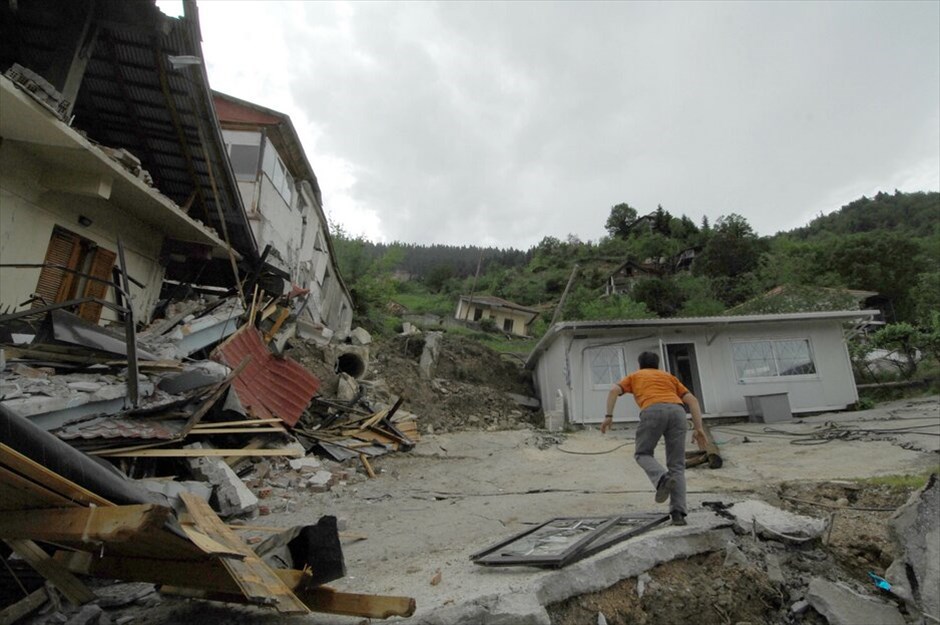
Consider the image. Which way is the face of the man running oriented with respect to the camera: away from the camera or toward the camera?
away from the camera

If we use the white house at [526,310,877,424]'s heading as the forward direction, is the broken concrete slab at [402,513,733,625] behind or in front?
in front

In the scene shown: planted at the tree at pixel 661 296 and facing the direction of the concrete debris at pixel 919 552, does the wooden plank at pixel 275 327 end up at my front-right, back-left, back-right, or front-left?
front-right

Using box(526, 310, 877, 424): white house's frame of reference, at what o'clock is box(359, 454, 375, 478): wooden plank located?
The wooden plank is roughly at 1 o'clock from the white house.

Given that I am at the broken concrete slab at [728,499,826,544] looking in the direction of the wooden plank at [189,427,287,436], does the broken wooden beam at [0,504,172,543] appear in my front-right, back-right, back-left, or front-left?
front-left

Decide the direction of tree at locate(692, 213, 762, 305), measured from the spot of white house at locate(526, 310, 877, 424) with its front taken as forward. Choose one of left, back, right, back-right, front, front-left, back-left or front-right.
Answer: back

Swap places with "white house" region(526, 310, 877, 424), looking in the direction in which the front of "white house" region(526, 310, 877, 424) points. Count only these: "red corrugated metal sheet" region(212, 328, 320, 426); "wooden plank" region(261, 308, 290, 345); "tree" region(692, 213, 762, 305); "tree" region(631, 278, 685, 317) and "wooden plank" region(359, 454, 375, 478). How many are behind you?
2

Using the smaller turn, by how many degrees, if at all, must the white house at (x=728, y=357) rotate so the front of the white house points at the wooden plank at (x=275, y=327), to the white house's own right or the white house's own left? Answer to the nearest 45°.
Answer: approximately 45° to the white house's own right

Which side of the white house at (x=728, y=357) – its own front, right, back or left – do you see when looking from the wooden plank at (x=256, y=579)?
front

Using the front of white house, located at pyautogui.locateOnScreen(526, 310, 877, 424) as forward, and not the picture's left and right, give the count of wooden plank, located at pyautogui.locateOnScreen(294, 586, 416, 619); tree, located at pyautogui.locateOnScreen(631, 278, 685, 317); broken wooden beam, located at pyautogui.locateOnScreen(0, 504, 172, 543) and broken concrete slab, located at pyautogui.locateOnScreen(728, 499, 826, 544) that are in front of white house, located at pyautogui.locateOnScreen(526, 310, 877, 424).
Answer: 3

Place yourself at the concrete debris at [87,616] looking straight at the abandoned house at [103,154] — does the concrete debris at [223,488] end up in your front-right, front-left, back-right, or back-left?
front-right

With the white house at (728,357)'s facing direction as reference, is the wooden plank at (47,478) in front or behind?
in front

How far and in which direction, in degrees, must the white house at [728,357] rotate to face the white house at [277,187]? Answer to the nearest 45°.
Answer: approximately 45° to its right

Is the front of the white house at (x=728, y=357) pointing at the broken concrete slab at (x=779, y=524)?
yes

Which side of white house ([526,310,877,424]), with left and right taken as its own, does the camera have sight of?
front

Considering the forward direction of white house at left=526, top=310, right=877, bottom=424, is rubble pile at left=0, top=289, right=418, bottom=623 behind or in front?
in front

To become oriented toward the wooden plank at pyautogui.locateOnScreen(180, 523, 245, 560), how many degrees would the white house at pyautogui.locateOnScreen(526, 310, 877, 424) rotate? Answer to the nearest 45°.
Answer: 0° — it already faces it

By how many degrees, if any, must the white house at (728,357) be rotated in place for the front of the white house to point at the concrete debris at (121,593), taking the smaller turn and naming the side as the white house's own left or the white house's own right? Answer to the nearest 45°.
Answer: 0° — it already faces it

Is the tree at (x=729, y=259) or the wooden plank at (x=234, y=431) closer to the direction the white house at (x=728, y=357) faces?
the wooden plank

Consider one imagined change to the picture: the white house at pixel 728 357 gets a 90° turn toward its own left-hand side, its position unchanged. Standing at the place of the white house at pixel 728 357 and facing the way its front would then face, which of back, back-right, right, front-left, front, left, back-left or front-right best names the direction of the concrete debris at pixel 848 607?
right
